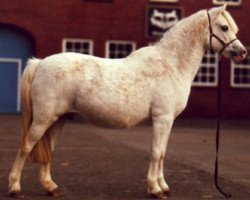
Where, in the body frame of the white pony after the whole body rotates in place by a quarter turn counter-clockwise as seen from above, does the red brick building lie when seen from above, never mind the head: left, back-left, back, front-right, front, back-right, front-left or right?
front

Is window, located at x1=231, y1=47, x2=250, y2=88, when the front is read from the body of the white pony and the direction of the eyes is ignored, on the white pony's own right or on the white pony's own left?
on the white pony's own left

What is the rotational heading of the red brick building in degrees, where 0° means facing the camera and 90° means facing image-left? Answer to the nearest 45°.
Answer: approximately 0°

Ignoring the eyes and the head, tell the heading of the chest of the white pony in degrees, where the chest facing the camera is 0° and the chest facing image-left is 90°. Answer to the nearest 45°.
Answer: approximately 270°

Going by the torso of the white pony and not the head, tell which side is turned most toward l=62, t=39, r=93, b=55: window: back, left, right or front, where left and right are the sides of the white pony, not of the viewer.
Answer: left

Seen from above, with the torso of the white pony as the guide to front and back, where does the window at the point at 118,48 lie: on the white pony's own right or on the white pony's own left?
on the white pony's own left
